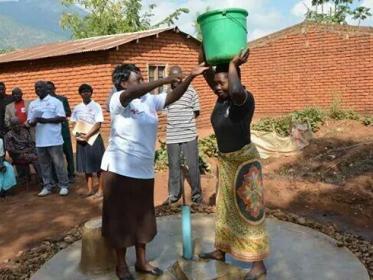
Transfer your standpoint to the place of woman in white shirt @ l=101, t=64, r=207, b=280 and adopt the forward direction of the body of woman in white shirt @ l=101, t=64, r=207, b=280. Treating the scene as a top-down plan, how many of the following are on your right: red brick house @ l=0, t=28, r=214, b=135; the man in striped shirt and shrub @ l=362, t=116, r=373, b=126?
0

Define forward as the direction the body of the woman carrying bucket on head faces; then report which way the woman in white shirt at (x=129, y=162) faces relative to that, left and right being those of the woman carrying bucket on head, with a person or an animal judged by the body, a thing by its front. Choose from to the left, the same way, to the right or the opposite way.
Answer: to the left

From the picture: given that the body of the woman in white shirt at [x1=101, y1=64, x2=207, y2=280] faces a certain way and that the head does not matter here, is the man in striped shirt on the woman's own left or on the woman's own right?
on the woman's own left

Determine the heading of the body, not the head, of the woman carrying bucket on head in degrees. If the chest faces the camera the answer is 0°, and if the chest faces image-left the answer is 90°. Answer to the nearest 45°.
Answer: approximately 45°

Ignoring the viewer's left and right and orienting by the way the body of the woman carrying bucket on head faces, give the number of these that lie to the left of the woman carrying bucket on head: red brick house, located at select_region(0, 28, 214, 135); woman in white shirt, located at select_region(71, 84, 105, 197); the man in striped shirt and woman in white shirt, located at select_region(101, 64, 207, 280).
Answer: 0

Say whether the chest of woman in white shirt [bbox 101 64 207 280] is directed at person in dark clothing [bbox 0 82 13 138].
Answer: no

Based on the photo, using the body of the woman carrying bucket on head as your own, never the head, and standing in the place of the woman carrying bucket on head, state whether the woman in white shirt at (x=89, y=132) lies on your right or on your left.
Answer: on your right

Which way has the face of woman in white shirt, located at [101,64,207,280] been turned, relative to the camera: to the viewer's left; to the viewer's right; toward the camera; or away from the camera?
to the viewer's right

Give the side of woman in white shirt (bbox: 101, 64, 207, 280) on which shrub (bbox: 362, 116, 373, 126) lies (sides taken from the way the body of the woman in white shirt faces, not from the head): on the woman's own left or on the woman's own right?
on the woman's own left

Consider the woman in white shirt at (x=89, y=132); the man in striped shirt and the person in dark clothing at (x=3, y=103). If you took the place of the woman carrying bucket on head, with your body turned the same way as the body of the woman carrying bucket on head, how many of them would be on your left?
0

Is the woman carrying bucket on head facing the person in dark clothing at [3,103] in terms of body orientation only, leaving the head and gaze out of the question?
no

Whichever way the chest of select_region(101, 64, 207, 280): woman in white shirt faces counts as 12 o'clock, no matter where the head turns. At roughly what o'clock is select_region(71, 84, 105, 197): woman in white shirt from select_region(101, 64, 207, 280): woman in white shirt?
select_region(71, 84, 105, 197): woman in white shirt is roughly at 7 o'clock from select_region(101, 64, 207, 280): woman in white shirt.

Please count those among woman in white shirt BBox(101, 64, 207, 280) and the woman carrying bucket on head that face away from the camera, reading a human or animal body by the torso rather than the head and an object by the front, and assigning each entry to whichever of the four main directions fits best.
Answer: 0

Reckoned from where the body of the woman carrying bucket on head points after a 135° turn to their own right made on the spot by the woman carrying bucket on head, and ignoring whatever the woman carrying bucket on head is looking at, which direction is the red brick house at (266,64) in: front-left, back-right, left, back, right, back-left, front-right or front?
front

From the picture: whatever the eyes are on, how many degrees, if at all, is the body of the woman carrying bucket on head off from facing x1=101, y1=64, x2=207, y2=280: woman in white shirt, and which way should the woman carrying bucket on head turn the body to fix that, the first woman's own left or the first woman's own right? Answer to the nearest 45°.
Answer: approximately 45° to the first woman's own right

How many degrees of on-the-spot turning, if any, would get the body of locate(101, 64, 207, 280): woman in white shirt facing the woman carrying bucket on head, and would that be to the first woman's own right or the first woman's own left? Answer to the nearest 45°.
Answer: approximately 45° to the first woman's own left

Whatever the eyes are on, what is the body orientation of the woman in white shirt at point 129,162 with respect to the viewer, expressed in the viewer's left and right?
facing the viewer and to the right of the viewer
